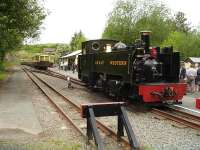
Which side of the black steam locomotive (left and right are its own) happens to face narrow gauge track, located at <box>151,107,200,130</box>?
front

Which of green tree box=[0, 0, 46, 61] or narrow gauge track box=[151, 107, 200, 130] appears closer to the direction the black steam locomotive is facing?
the narrow gauge track

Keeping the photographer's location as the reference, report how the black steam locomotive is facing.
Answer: facing the viewer and to the right of the viewer

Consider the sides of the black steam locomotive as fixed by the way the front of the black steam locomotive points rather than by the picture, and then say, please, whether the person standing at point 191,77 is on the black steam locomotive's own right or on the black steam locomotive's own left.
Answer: on the black steam locomotive's own left

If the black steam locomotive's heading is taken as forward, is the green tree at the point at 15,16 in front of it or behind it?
behind
